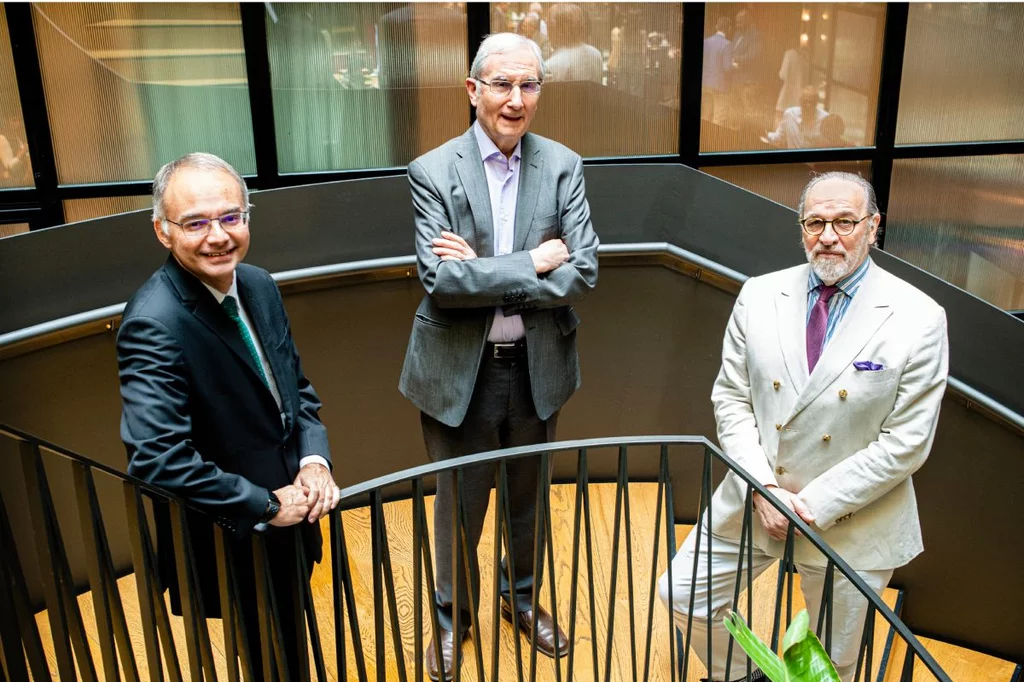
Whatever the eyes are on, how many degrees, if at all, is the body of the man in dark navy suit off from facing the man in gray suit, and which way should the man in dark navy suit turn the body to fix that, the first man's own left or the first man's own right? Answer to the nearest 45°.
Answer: approximately 90° to the first man's own left

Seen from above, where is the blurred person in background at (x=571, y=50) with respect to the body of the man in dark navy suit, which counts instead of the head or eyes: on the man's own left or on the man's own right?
on the man's own left

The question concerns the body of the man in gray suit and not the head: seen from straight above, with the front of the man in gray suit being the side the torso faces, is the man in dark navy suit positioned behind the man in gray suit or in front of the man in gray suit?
in front

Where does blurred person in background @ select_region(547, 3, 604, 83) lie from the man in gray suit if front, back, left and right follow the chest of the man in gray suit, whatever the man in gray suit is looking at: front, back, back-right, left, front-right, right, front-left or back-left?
back

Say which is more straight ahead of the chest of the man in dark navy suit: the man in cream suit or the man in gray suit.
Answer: the man in cream suit

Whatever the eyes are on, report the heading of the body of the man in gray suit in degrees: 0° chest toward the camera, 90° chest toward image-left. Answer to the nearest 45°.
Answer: approximately 0°

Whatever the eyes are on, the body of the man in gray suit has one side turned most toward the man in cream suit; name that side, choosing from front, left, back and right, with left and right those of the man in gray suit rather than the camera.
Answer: left

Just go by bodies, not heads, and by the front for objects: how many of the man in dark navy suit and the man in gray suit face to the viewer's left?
0

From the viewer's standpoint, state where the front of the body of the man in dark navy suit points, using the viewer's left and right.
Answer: facing the viewer and to the right of the viewer
